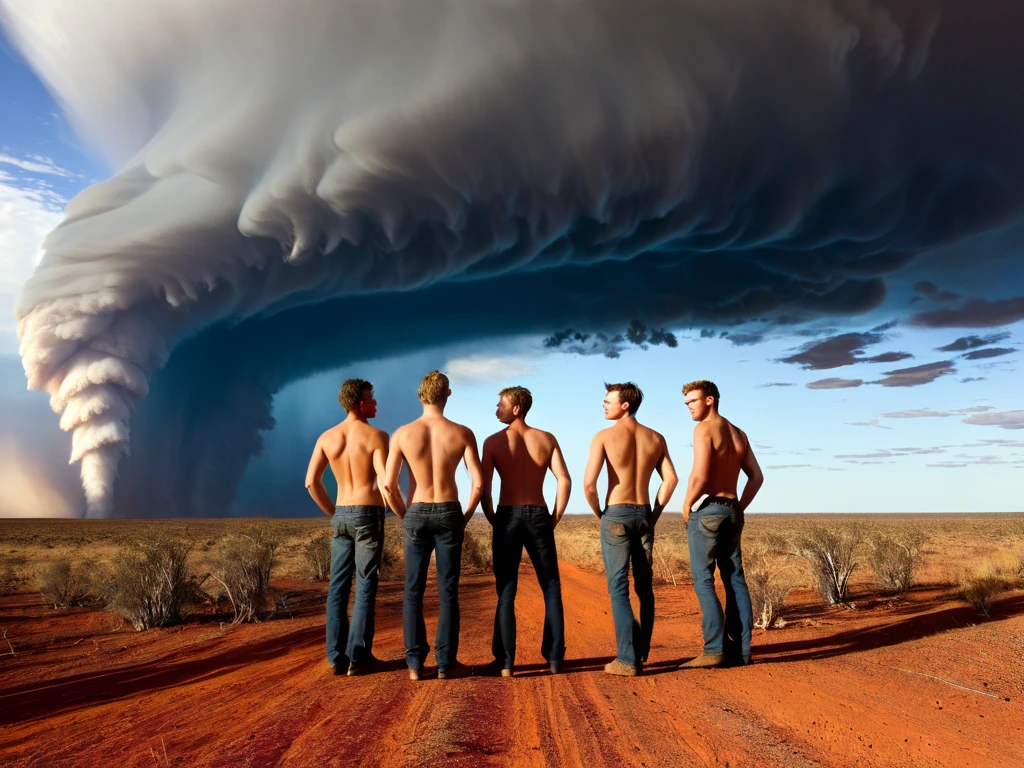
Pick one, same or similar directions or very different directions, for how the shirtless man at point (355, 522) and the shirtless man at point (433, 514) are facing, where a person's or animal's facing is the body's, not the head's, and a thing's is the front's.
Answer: same or similar directions

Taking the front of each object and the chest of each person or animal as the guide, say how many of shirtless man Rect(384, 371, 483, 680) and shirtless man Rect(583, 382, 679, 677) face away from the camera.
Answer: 2

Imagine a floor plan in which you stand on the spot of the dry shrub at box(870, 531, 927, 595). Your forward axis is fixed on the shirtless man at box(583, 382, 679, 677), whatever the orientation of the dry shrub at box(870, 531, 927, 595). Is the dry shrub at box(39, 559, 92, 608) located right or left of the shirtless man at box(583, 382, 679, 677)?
right

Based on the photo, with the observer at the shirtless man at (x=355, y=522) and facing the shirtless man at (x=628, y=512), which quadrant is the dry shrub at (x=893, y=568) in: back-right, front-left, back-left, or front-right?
front-left

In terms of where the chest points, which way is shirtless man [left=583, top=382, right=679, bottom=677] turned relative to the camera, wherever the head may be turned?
away from the camera

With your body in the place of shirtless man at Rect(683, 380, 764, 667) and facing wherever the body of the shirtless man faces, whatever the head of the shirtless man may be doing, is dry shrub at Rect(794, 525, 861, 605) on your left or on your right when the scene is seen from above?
on your right

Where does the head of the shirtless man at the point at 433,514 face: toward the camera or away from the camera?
away from the camera

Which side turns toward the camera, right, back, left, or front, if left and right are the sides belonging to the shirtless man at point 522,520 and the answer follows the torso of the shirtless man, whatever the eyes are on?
back

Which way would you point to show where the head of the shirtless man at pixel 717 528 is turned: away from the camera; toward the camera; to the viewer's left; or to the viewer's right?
to the viewer's left

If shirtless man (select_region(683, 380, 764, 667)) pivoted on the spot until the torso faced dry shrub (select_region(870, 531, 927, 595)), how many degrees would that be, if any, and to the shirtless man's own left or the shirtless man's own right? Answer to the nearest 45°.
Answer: approximately 45° to the shirtless man's own right

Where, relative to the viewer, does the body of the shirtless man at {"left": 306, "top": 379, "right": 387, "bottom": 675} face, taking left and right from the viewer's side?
facing away from the viewer

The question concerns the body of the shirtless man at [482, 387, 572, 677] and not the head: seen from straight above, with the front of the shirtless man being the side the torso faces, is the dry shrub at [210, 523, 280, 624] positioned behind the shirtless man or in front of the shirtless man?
in front

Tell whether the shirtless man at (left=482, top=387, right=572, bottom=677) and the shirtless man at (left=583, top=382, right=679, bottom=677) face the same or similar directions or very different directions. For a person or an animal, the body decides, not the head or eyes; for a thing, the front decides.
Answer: same or similar directions

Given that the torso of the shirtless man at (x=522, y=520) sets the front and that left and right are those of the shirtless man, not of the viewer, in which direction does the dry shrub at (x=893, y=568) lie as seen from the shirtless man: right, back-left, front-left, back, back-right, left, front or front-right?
front-right

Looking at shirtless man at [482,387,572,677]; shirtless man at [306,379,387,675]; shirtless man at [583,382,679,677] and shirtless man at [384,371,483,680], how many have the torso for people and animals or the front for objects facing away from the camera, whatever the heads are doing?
4
